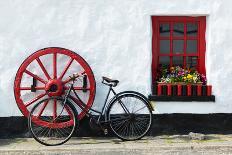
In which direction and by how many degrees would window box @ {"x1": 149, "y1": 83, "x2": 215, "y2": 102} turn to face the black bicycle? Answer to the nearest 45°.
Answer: approximately 90° to its right

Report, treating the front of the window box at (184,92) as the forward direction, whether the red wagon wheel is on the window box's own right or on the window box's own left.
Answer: on the window box's own right

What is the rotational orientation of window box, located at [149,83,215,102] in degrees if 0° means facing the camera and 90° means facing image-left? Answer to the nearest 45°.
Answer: approximately 0°

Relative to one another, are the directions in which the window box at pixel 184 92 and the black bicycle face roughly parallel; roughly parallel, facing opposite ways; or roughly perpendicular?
roughly perpendicular
